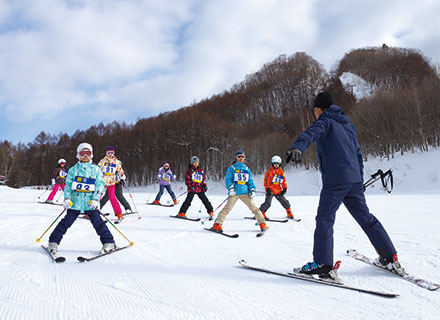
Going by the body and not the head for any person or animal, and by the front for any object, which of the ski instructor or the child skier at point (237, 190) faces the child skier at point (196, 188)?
the ski instructor

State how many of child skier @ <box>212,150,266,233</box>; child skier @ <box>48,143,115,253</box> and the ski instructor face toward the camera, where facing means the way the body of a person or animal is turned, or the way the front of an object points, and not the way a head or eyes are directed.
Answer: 2

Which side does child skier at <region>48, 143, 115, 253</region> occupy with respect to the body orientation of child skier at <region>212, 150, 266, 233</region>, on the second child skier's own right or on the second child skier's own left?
on the second child skier's own right

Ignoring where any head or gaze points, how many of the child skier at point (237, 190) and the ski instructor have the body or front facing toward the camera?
1

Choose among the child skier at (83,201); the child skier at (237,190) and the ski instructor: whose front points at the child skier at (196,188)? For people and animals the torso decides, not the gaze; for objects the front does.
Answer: the ski instructor

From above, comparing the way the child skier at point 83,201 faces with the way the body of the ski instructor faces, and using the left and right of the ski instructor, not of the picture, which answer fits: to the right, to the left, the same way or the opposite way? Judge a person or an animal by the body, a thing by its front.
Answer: the opposite way

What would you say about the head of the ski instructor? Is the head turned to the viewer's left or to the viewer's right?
to the viewer's left

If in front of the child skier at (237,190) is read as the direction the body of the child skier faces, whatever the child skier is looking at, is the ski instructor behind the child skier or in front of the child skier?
in front

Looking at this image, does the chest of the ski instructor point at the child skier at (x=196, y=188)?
yes

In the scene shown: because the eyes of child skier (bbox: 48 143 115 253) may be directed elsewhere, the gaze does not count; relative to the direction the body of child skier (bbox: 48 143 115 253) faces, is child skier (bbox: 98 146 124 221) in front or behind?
behind

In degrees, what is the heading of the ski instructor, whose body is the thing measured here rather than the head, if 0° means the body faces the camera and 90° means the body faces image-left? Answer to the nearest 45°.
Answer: approximately 135°

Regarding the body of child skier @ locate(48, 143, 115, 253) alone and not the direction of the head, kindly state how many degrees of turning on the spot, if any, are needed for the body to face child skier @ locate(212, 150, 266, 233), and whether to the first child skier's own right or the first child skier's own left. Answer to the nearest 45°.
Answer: approximately 90° to the first child skier's own left

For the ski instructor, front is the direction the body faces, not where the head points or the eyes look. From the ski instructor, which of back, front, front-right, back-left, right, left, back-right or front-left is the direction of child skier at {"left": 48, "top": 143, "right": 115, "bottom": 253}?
front-left
